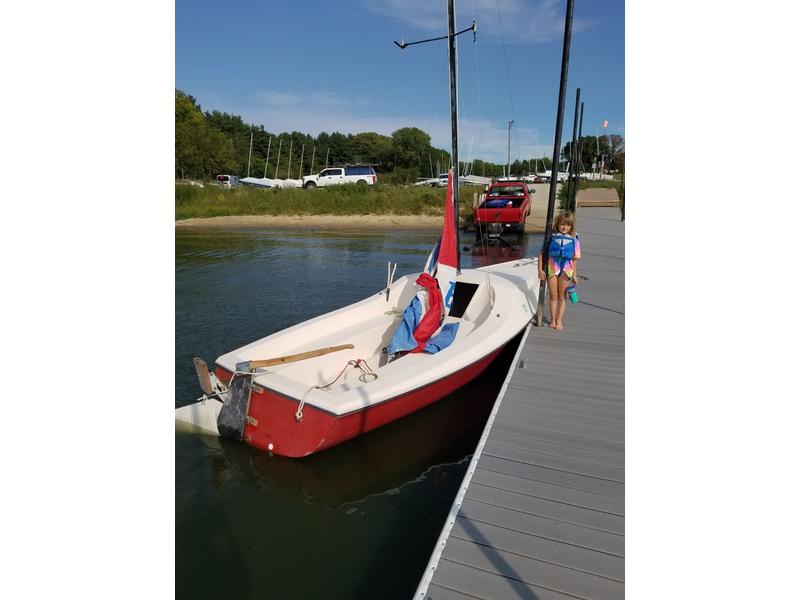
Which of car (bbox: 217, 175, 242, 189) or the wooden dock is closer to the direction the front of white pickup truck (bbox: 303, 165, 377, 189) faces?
the car

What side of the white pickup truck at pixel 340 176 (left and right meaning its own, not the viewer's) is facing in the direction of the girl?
left

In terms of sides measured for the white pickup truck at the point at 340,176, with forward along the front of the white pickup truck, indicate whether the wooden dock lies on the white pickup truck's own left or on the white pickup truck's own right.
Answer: on the white pickup truck's own left

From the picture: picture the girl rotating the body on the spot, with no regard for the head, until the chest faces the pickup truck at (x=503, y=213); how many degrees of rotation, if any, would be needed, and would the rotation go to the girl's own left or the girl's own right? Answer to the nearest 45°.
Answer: approximately 180°

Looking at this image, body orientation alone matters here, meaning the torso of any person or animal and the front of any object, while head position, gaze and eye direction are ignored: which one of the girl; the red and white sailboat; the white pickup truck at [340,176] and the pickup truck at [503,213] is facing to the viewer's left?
the white pickup truck

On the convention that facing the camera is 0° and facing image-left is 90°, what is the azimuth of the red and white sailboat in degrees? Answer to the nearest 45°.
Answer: approximately 225°

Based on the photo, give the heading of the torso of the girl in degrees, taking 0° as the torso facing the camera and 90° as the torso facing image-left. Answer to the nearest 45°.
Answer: approximately 0°

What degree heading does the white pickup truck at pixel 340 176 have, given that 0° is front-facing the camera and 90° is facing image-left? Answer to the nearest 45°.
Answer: approximately 90°
